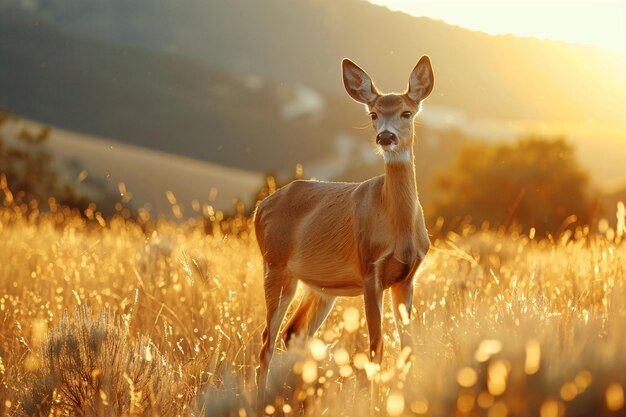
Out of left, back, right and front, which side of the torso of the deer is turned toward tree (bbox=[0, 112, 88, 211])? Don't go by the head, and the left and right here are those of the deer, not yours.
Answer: back

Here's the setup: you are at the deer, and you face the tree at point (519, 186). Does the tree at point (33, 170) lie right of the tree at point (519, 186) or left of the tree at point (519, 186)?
left

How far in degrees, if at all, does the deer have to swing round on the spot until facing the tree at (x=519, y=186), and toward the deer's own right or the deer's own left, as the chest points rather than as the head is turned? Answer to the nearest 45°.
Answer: approximately 135° to the deer's own left

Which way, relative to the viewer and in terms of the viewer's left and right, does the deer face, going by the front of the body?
facing the viewer and to the right of the viewer
